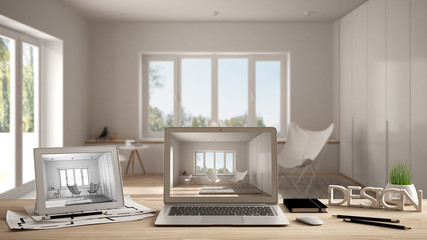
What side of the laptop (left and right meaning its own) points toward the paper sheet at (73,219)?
right

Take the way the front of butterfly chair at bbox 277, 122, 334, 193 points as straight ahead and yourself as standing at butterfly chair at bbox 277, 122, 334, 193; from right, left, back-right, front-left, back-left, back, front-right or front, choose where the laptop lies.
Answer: front-left

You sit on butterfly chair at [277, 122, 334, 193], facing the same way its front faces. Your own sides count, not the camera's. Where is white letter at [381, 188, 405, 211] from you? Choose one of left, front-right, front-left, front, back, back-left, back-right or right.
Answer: front-left

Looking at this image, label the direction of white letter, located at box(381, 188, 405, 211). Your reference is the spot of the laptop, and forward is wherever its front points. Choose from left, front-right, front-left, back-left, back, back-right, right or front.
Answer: left

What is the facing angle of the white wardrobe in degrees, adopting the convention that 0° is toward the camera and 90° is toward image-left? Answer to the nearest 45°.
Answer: approximately 45°

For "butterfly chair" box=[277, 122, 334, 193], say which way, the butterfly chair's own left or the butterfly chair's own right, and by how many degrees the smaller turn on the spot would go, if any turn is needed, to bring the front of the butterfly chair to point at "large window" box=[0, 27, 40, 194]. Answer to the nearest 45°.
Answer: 0° — it already faces it

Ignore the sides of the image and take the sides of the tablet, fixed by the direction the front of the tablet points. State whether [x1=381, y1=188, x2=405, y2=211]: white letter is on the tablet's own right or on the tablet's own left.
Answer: on the tablet's own left

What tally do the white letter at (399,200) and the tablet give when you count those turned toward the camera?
2

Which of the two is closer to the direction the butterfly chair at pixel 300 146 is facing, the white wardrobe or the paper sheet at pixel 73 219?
the paper sheet

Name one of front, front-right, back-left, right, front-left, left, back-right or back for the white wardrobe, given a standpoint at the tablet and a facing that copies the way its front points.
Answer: back-left

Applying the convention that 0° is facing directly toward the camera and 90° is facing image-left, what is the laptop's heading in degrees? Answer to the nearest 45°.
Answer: approximately 0°

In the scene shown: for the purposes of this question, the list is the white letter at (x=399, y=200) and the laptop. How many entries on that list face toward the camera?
2

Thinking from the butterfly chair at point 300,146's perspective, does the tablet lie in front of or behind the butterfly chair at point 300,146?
in front

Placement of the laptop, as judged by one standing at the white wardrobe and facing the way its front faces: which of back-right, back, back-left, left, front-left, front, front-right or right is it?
front-left
